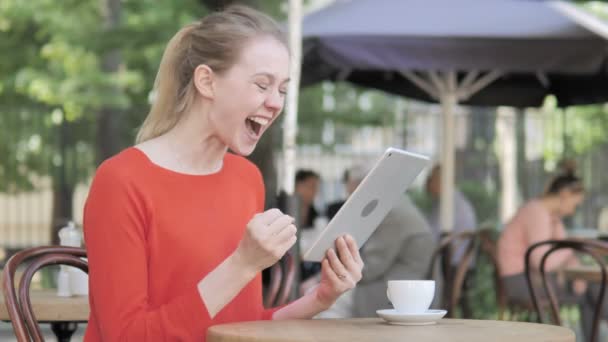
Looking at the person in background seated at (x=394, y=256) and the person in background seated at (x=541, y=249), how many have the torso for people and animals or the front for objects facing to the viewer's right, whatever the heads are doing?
1

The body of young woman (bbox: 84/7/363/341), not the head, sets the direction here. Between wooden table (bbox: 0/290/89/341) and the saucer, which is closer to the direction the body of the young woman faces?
the saucer

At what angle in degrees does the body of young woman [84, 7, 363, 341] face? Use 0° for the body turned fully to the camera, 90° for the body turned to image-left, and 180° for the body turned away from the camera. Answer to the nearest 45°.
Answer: approximately 315°

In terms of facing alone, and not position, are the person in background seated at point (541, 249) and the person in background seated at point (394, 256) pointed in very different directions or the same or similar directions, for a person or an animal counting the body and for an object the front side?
very different directions

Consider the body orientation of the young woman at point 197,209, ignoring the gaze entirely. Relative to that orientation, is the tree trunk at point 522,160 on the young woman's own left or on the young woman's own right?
on the young woman's own left
